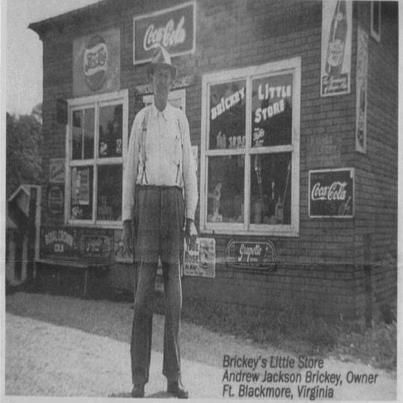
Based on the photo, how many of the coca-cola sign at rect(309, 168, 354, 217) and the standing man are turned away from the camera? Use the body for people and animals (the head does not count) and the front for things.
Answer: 0

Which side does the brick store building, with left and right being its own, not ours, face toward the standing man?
front

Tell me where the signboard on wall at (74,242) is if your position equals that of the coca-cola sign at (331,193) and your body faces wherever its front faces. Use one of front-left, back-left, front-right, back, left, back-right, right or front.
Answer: front-right

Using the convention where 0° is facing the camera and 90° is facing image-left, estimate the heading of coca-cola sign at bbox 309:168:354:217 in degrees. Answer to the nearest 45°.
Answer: approximately 45°

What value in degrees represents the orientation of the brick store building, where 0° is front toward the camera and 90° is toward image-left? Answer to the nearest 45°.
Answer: approximately 45°

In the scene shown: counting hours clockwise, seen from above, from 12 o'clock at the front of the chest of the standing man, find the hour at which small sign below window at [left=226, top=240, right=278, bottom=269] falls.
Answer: The small sign below window is roughly at 8 o'clock from the standing man.

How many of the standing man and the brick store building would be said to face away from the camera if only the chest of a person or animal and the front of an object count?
0

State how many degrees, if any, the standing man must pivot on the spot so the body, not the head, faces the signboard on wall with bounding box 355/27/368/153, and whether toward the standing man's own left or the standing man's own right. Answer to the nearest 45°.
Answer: approximately 90° to the standing man's own left
